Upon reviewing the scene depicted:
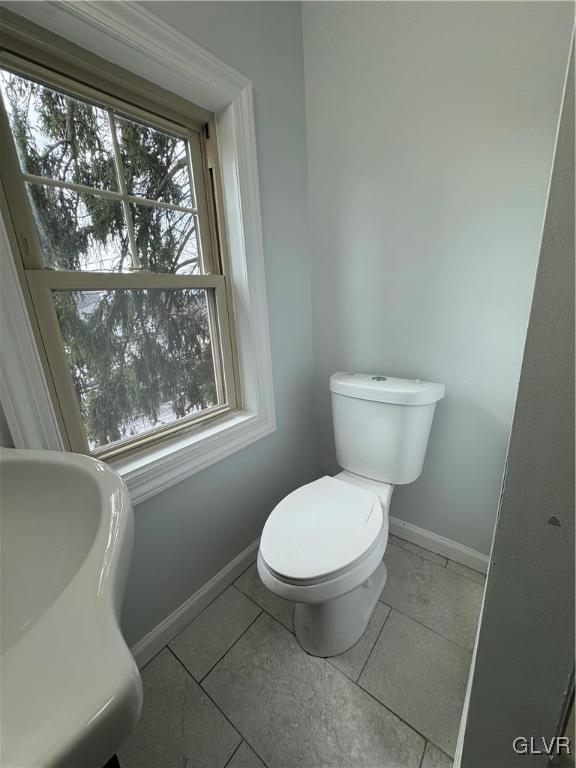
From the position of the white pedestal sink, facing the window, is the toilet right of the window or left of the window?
right

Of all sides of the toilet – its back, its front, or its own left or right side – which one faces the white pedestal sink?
front
